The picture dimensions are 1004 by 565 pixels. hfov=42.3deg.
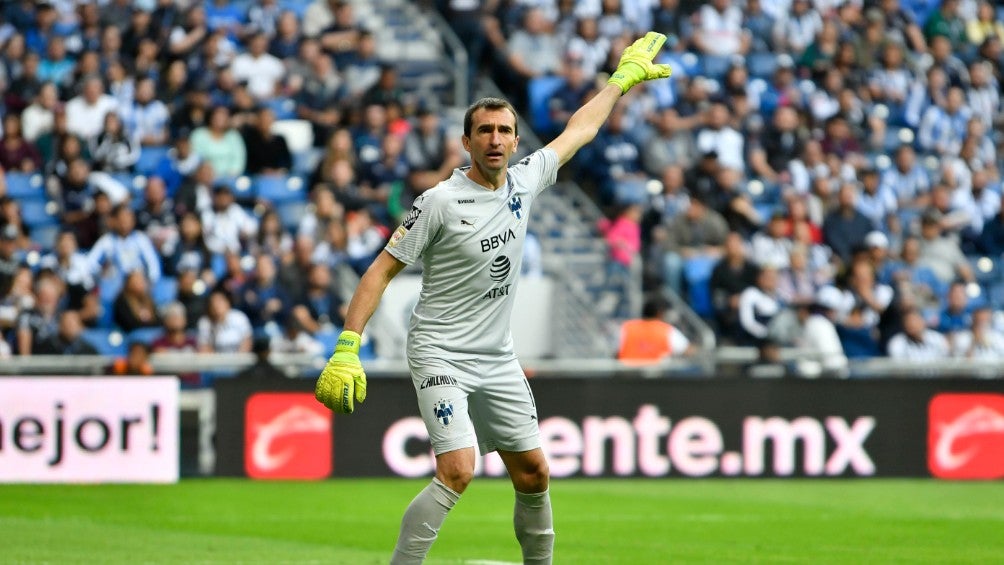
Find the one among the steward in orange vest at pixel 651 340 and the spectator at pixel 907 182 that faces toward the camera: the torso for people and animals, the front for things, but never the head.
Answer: the spectator at pixel 907 182

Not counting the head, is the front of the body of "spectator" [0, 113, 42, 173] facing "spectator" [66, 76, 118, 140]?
no

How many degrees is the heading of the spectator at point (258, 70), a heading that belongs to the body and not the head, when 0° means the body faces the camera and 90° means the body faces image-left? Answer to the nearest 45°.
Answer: approximately 0°

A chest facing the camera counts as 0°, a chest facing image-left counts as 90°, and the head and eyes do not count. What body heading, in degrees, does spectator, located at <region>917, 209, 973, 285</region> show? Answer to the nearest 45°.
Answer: approximately 45°

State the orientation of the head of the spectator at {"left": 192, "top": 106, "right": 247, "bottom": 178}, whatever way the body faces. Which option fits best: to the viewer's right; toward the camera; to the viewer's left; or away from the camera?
toward the camera

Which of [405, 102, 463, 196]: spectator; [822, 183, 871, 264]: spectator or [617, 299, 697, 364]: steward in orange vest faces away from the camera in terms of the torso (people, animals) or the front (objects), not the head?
[617, 299, 697, 364]: steward in orange vest

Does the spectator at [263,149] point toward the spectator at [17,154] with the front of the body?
no

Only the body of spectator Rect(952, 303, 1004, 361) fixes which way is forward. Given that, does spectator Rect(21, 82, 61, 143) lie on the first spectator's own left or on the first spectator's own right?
on the first spectator's own right

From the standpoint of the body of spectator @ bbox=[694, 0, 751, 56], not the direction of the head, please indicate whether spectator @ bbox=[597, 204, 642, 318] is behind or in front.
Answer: in front

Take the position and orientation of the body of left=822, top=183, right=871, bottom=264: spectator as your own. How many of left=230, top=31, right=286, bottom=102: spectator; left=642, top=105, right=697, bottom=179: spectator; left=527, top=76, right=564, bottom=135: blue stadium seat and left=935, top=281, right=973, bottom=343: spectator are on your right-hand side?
3

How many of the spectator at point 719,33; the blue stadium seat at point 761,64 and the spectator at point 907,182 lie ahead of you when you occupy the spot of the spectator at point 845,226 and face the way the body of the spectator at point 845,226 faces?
0

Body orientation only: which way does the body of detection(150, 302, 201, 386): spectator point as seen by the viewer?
toward the camera

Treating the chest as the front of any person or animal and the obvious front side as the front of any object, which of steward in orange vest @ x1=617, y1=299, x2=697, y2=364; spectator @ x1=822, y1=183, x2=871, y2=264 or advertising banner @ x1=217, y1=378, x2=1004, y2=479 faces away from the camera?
steward in orange vest @ x1=617, y1=299, x2=697, y2=364

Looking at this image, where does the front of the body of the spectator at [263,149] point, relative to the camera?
toward the camera

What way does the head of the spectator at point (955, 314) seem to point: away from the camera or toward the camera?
toward the camera

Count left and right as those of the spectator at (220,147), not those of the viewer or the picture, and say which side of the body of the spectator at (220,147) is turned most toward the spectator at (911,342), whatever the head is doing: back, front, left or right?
left
